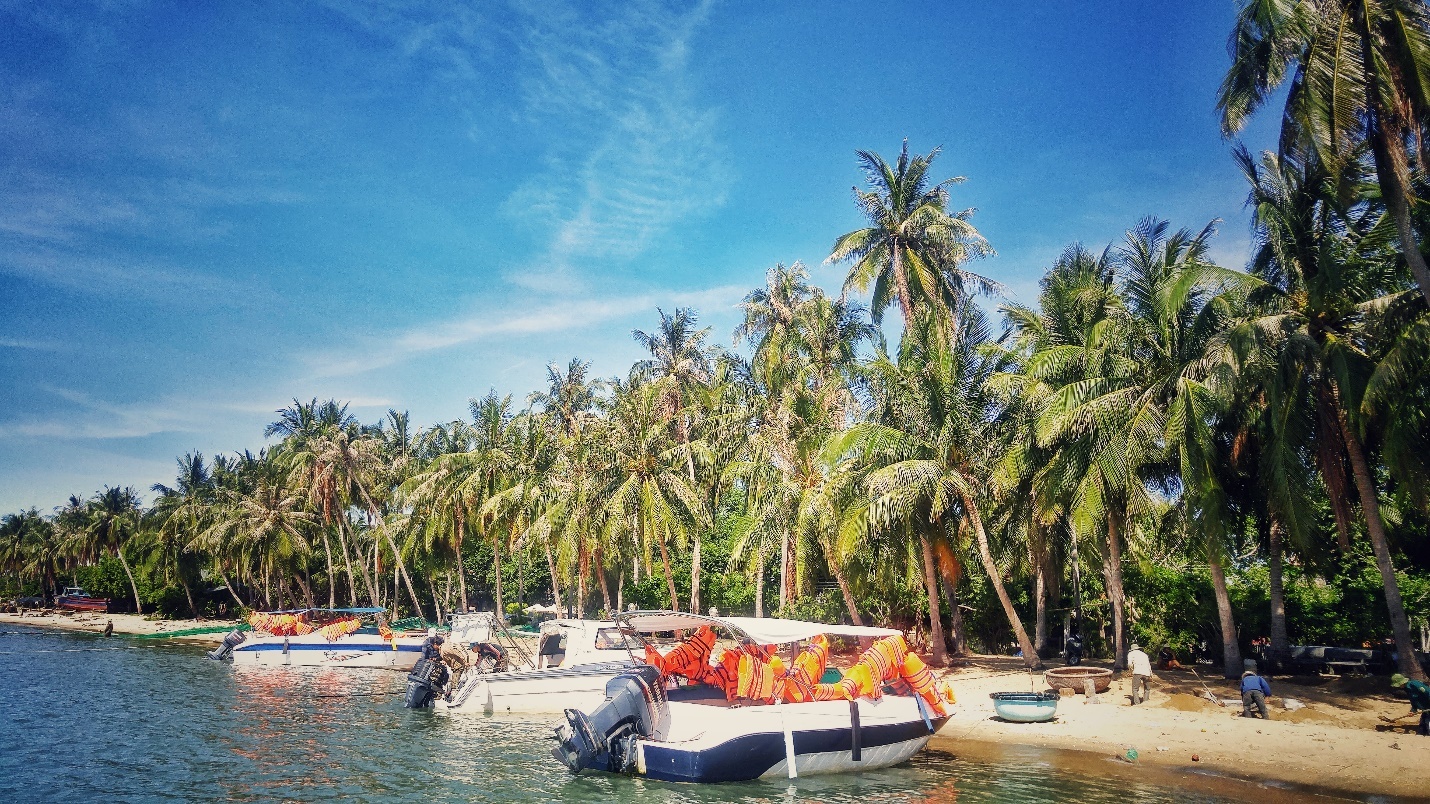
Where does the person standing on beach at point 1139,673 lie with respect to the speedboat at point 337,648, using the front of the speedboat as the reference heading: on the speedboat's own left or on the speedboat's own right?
on the speedboat's own right

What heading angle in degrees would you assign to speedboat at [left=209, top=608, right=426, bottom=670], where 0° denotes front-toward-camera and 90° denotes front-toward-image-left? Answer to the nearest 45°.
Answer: approximately 270°

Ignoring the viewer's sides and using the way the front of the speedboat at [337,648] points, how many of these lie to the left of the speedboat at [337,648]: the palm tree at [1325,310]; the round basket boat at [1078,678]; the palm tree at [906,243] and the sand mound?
0

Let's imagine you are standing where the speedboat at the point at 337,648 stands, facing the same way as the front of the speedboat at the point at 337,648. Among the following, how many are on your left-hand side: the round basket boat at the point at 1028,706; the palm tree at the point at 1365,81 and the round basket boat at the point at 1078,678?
0

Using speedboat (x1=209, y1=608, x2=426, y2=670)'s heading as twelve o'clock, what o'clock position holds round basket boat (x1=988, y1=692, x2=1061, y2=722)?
The round basket boat is roughly at 2 o'clock from the speedboat.

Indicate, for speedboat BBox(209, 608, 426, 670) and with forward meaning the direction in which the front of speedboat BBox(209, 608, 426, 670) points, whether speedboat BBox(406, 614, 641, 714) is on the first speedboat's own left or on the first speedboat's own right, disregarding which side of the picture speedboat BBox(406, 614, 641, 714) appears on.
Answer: on the first speedboat's own right
